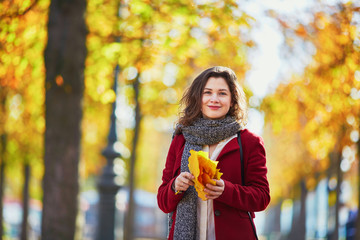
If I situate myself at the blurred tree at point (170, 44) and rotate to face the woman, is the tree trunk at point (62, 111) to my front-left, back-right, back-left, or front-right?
front-right

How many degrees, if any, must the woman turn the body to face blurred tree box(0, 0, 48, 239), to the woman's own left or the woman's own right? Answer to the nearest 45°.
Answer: approximately 135° to the woman's own right

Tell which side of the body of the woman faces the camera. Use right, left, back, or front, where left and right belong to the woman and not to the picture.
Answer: front

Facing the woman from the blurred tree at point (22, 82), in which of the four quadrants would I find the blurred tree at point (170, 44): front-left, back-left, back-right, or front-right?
front-left

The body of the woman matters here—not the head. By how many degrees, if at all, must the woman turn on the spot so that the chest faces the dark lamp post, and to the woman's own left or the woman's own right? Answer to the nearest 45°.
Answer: approximately 180°

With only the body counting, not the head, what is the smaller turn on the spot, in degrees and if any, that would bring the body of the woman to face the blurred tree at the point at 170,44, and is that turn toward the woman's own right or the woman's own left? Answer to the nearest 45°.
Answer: approximately 180°

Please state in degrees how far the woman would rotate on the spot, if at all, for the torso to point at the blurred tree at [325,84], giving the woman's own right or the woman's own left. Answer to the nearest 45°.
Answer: approximately 180°

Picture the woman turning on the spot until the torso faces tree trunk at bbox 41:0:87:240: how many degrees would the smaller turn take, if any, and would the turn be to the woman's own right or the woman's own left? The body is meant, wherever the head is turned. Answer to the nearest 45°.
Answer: approximately 135° to the woman's own right

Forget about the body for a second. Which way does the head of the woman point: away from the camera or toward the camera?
toward the camera
